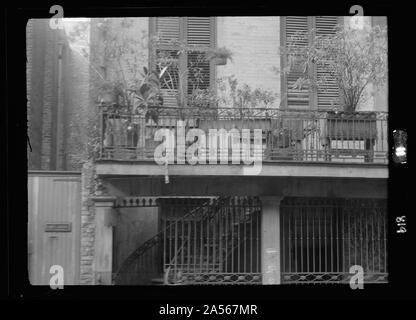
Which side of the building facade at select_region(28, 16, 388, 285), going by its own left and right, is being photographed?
front
